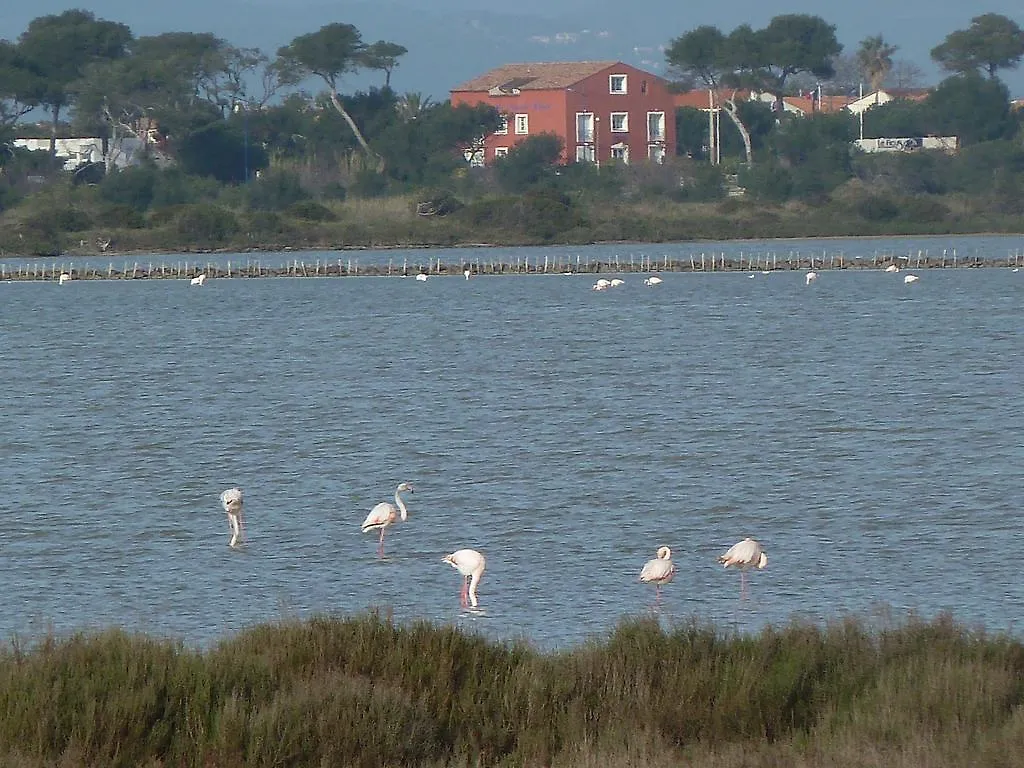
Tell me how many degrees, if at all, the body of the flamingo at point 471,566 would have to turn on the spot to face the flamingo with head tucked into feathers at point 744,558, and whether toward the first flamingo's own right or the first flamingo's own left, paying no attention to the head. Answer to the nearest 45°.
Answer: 0° — it already faces it

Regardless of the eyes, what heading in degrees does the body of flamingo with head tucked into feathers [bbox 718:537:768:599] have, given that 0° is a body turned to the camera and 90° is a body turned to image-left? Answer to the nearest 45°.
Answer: approximately 270°

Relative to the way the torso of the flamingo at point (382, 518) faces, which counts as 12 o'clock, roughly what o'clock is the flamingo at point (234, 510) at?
the flamingo at point (234, 510) is roughly at 7 o'clock from the flamingo at point (382, 518).

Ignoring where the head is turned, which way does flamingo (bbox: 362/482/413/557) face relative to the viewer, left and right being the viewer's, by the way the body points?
facing to the right of the viewer

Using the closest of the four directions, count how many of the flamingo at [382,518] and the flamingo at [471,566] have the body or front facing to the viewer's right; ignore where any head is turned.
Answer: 2

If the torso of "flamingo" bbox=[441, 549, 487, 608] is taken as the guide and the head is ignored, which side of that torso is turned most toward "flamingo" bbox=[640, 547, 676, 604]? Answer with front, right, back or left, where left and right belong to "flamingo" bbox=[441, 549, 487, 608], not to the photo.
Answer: front

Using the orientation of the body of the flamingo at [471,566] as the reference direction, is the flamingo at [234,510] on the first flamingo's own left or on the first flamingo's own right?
on the first flamingo's own left

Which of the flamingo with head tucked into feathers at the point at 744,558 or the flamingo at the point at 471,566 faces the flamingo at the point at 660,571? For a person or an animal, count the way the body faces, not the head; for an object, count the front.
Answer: the flamingo at the point at 471,566

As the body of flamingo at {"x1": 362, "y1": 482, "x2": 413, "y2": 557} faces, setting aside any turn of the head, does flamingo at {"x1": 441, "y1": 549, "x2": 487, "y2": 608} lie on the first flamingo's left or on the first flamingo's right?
on the first flamingo's right

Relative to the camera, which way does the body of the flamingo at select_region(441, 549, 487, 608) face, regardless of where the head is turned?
to the viewer's right
